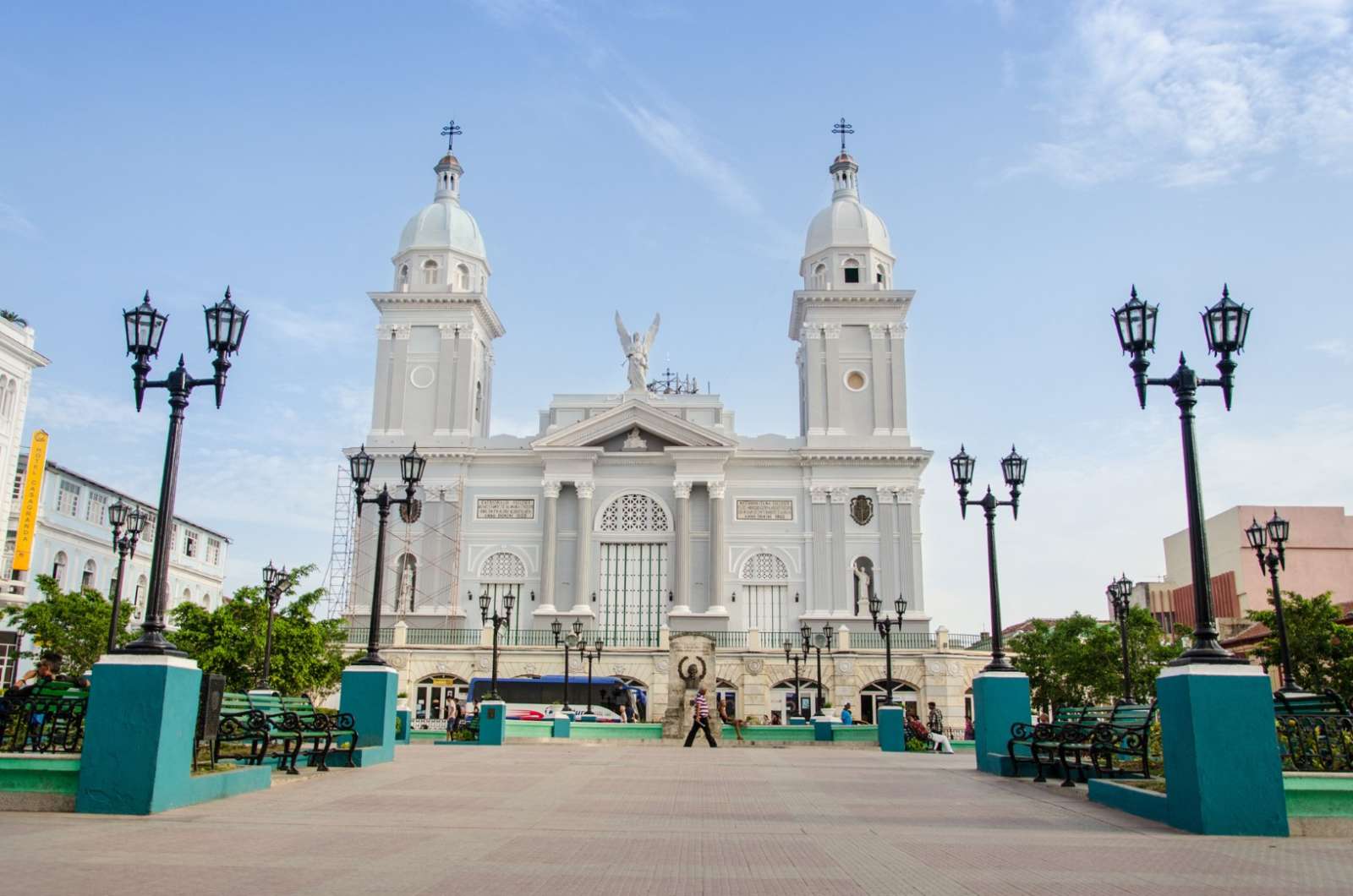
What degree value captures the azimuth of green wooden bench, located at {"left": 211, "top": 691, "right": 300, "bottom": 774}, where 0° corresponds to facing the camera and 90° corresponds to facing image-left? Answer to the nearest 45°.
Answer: approximately 315°

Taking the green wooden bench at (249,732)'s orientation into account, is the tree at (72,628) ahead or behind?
behind
